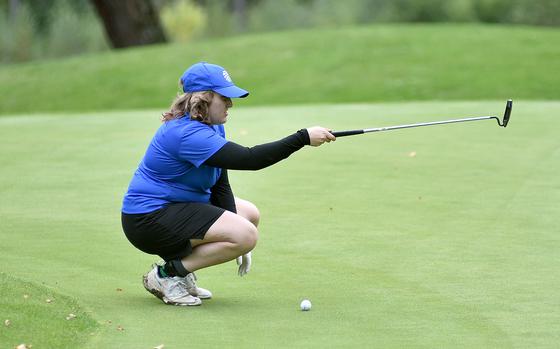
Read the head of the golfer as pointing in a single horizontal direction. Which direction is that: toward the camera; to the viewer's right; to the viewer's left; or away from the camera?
to the viewer's right

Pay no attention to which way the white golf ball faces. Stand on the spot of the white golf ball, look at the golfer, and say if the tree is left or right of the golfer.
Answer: right

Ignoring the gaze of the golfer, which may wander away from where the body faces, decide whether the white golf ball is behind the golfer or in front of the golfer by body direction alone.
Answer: in front

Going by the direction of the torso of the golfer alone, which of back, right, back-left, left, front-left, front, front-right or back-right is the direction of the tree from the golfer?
left

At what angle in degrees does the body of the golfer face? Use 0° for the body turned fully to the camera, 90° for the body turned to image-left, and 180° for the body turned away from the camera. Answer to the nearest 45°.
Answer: approximately 270°

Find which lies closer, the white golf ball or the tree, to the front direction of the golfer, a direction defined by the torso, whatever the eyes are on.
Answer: the white golf ball
